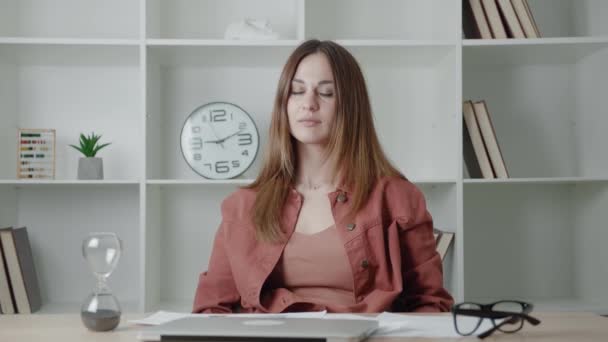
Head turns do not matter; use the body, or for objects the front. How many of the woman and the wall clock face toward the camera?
2

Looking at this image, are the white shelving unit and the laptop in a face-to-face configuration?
yes

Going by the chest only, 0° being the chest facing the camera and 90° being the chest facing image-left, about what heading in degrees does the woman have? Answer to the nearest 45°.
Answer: approximately 0°

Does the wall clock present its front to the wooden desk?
yes

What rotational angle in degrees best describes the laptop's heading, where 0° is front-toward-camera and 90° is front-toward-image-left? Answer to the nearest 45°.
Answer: approximately 180°

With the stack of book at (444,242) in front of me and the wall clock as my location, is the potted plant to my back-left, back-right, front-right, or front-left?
back-right

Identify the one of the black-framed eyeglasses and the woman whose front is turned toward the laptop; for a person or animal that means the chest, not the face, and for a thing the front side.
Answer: the woman

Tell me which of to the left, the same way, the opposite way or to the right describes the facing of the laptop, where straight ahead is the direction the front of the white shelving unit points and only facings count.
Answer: the opposite way
